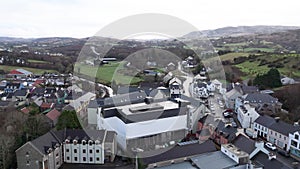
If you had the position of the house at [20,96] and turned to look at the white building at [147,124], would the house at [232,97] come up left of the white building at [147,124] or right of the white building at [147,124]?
left

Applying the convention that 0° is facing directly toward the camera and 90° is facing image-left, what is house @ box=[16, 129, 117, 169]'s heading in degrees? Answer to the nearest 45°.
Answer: approximately 0°

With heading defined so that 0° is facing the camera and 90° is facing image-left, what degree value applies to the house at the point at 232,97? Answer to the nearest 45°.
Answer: approximately 45°

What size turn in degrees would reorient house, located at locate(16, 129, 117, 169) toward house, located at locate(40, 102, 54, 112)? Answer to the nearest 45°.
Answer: approximately 180°

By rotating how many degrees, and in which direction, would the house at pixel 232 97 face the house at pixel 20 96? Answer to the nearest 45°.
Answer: approximately 45° to its right
